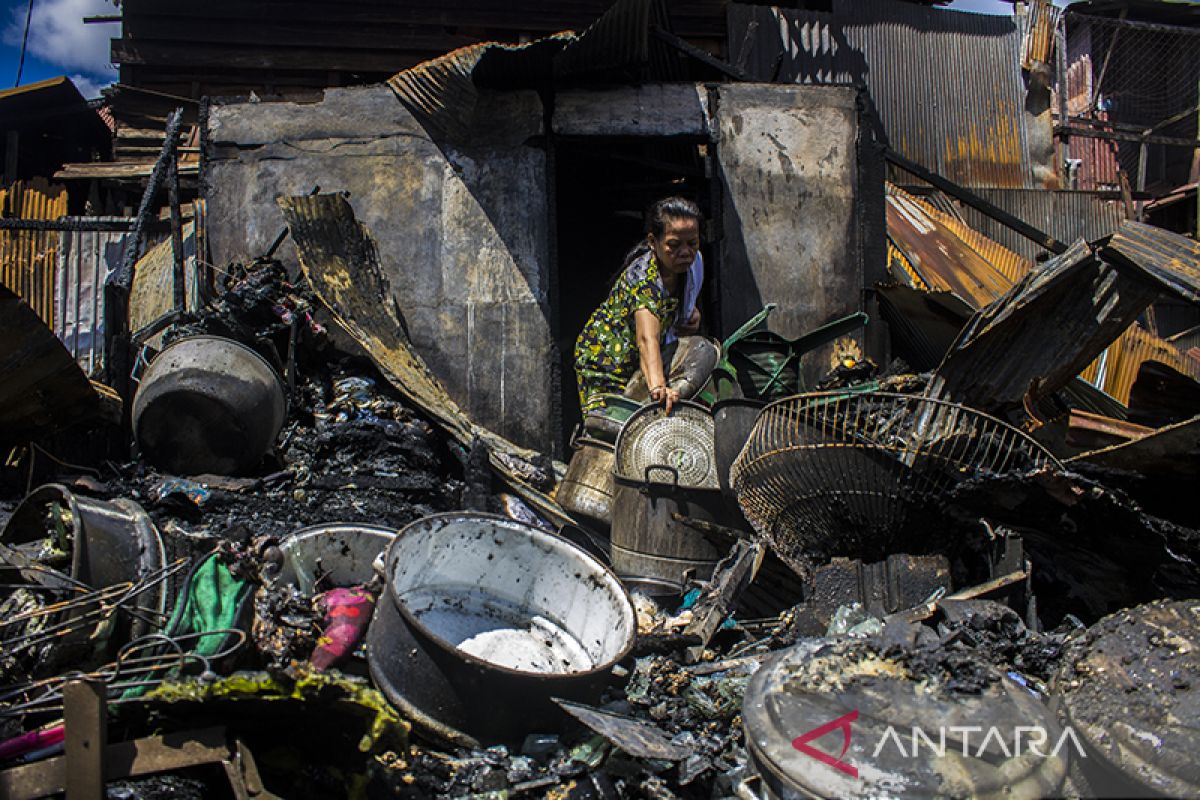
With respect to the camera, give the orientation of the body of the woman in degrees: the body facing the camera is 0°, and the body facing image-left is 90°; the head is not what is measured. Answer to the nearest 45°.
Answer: approximately 315°

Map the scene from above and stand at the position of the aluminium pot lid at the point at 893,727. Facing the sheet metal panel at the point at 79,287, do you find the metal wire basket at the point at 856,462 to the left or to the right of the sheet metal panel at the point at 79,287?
right

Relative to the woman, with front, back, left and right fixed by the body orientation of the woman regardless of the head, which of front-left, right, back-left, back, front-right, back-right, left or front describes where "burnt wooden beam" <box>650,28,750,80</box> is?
back-left

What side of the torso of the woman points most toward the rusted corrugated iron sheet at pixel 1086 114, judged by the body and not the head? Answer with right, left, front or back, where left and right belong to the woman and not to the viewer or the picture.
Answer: left

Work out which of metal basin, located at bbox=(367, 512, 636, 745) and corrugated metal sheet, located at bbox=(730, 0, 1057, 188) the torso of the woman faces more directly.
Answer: the metal basin

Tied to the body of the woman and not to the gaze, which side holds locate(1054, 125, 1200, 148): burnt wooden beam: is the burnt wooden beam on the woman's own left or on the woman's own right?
on the woman's own left

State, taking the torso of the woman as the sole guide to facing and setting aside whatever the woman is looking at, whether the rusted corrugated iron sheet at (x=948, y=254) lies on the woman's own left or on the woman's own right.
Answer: on the woman's own left

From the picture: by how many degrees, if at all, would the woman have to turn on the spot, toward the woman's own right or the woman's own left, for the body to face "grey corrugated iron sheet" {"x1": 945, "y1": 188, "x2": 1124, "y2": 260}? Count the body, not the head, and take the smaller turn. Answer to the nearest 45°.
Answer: approximately 90° to the woman's own left

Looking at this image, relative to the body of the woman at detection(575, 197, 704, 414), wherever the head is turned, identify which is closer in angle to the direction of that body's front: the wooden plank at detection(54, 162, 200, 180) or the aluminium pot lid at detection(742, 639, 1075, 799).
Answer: the aluminium pot lid

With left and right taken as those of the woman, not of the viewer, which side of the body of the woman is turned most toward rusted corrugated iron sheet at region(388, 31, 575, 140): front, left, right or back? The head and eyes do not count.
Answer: back

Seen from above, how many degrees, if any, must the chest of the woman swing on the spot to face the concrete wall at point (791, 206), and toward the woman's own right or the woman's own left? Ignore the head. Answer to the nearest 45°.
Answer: approximately 90° to the woman's own left

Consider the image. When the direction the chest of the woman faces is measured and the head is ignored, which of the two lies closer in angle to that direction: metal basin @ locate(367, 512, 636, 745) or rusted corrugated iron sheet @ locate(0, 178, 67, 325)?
the metal basin

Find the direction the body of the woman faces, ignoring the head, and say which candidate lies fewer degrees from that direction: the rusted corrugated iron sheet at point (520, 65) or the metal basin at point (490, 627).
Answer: the metal basin

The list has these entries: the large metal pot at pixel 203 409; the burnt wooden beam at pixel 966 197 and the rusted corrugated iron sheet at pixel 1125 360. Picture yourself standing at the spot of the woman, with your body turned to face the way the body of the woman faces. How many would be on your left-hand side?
2

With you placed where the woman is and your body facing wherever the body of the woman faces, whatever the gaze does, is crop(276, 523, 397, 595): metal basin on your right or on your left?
on your right
